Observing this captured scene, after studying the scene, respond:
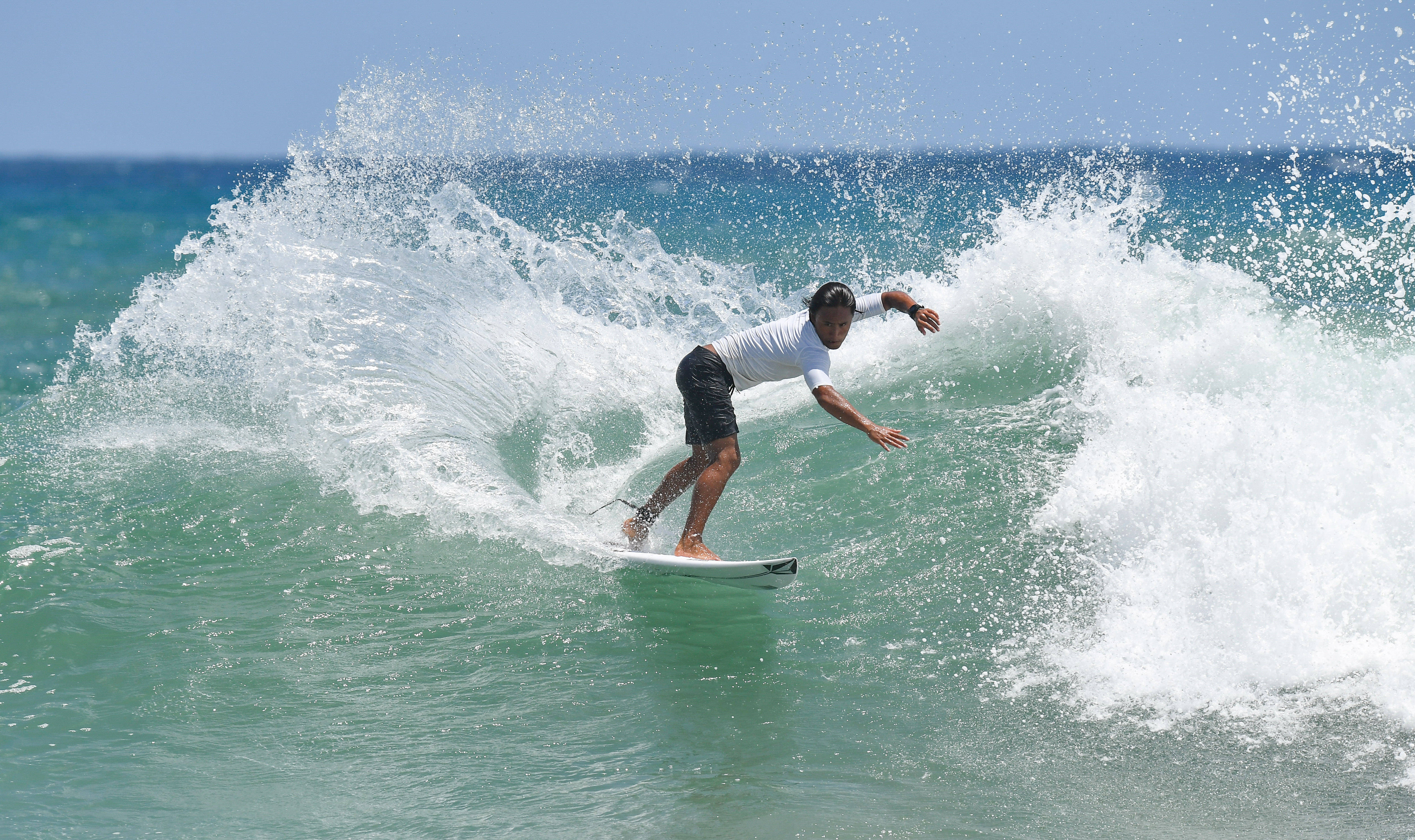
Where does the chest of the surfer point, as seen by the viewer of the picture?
to the viewer's right
